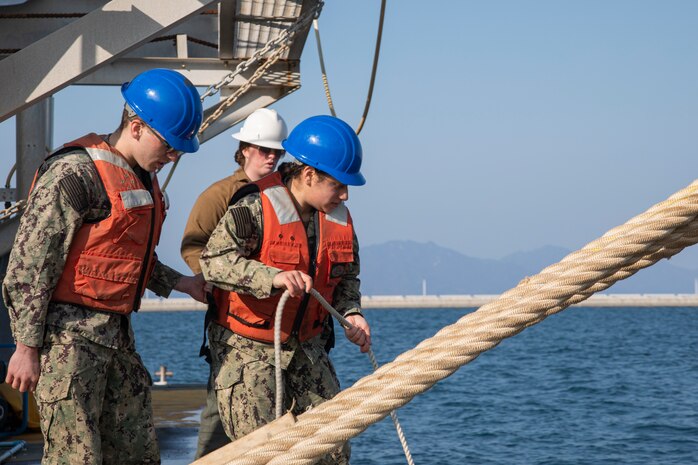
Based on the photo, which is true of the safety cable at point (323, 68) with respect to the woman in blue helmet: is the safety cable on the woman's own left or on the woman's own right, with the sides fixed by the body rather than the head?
on the woman's own left

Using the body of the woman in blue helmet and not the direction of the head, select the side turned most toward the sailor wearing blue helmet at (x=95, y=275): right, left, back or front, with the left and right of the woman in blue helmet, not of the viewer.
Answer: right

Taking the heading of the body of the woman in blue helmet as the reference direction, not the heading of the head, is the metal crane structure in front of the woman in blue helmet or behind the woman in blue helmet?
behind

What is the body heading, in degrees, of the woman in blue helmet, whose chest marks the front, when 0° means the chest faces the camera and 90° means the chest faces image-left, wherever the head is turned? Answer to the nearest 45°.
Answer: approximately 315°
